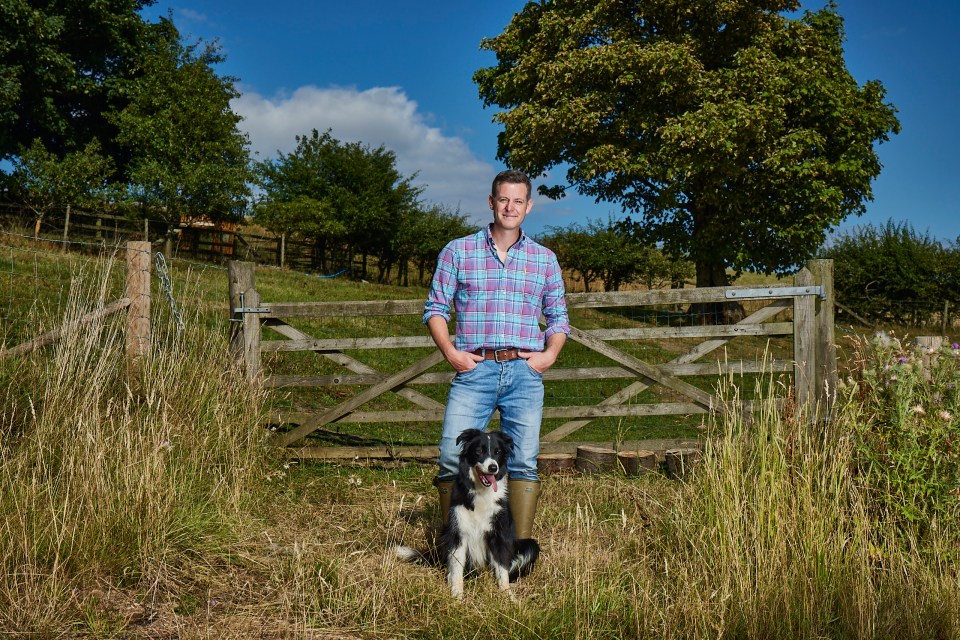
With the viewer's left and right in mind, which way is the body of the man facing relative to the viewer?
facing the viewer

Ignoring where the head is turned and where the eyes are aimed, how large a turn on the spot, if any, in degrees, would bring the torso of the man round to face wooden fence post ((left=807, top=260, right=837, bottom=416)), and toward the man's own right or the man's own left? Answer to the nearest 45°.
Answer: approximately 135° to the man's own left

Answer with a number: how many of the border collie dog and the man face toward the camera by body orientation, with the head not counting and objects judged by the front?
2

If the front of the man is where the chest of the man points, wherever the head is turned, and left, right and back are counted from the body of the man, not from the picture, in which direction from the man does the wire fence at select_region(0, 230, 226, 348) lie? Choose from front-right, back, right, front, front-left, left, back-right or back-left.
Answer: back-right

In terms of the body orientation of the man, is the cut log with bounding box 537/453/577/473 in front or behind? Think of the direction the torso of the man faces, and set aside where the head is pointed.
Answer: behind

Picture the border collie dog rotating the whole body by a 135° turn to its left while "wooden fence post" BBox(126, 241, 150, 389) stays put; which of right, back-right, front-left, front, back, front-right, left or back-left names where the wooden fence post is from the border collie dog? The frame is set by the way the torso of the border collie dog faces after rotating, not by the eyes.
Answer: left

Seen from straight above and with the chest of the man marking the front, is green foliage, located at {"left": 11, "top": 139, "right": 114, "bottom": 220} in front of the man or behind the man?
behind

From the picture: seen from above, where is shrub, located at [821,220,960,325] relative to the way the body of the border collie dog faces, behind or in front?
behind

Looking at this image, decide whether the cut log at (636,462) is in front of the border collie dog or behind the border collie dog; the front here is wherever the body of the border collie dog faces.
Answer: behind

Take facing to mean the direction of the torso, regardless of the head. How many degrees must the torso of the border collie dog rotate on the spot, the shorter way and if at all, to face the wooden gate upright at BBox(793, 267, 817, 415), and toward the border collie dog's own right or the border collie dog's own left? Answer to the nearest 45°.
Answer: approximately 135° to the border collie dog's own left
